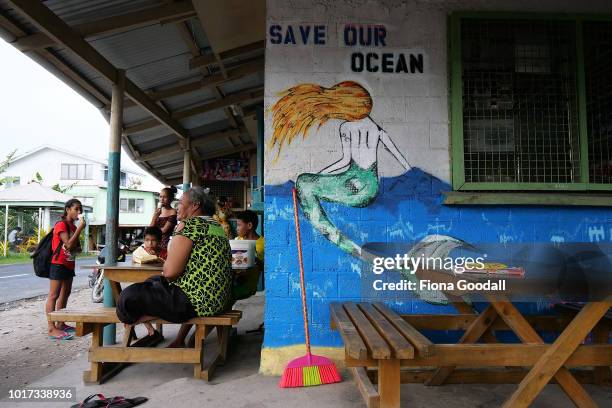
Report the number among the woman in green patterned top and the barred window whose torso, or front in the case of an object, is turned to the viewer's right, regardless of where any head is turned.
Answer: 0

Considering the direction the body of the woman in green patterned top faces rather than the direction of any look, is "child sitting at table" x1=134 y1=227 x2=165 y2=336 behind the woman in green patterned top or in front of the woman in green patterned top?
in front

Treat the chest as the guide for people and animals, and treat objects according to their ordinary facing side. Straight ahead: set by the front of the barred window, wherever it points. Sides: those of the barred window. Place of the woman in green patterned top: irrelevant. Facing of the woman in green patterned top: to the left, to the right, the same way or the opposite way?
to the right

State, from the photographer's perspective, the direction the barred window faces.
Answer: facing the viewer

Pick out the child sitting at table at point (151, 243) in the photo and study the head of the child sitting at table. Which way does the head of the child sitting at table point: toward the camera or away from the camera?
toward the camera

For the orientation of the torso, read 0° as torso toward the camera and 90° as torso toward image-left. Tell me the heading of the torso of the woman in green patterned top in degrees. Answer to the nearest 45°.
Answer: approximately 135°

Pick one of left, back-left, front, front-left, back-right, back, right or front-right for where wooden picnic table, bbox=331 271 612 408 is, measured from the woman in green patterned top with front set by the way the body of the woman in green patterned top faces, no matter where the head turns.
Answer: back

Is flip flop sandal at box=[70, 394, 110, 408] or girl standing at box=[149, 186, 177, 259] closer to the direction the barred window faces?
the flip flop sandal
